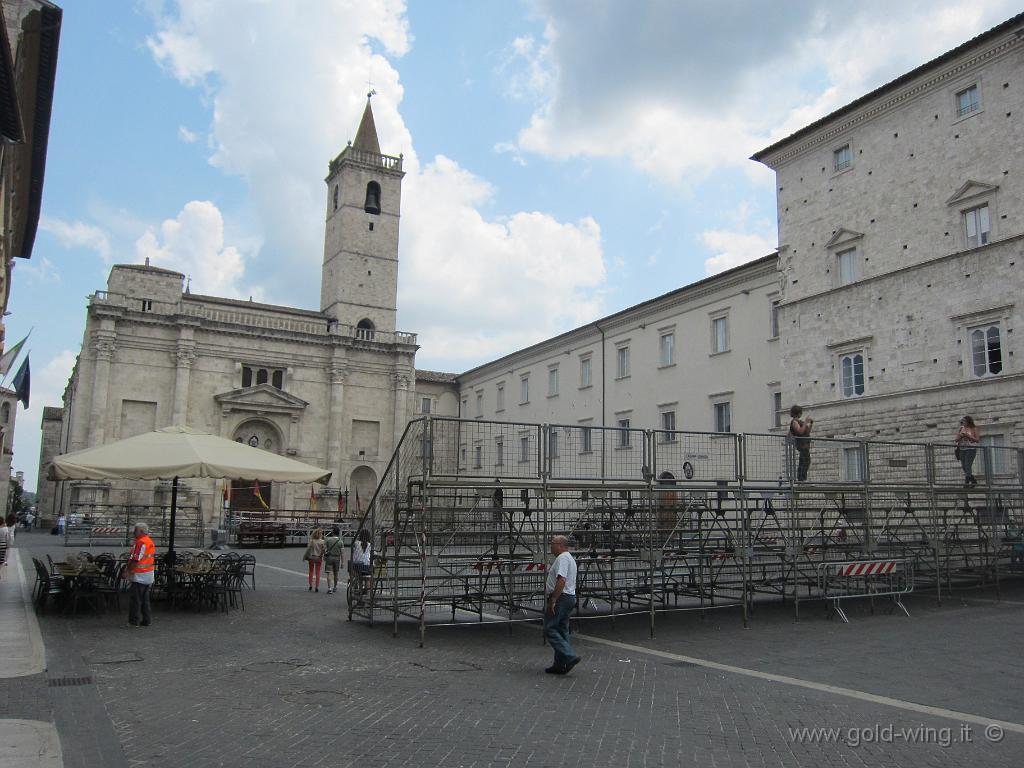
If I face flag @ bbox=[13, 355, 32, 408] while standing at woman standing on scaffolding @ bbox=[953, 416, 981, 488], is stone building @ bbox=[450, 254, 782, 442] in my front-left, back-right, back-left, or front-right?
front-right

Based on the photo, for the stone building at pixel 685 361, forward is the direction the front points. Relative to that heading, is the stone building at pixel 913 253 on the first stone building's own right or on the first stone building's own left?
on the first stone building's own left

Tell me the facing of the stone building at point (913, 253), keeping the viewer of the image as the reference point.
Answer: facing the viewer and to the left of the viewer

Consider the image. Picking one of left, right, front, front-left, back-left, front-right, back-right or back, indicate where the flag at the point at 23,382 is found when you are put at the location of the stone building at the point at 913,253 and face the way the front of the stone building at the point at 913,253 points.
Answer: front-right

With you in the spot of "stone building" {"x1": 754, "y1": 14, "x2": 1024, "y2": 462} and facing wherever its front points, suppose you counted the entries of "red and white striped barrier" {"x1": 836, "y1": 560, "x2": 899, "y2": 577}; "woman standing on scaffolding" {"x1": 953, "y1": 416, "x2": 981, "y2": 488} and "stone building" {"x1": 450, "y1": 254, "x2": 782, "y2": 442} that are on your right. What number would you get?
1

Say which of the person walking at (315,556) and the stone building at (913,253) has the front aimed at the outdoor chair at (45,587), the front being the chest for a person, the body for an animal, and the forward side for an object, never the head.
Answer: the stone building

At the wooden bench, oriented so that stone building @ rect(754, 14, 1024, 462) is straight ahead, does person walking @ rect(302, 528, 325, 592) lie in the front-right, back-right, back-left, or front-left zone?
front-right

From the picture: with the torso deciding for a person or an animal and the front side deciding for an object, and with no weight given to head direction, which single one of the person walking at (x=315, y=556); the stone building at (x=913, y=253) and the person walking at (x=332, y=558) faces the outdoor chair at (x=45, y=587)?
the stone building
